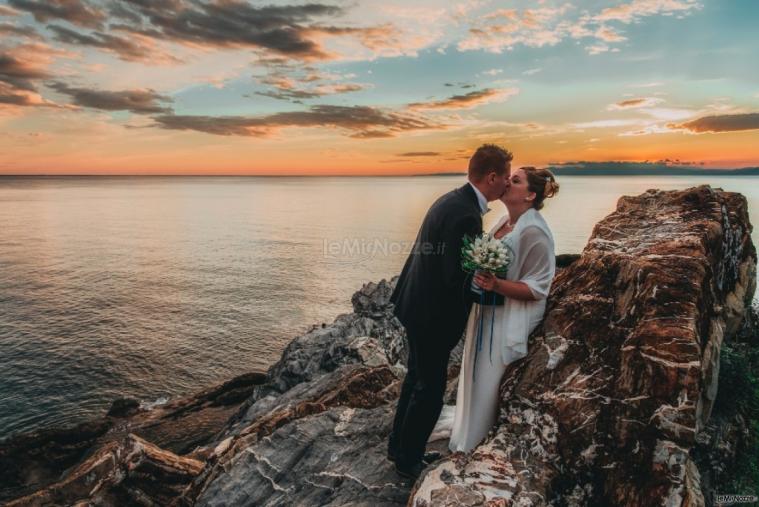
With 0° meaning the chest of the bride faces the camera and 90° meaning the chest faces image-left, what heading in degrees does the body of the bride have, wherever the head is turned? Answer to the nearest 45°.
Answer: approximately 90°

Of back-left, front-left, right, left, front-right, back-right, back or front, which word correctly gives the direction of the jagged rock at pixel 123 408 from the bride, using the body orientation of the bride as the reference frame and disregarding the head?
front-right

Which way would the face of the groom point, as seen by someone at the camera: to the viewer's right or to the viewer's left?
to the viewer's right

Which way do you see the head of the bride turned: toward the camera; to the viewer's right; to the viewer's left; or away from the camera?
to the viewer's left
